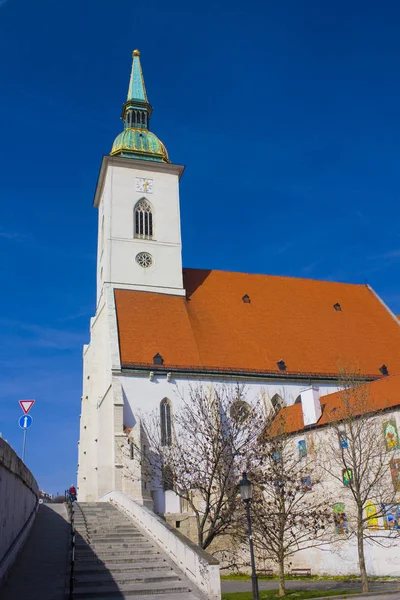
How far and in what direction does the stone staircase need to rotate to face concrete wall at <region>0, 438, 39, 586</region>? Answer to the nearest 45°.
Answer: approximately 45° to its right

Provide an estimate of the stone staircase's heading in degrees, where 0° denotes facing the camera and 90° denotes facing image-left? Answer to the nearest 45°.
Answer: approximately 0°

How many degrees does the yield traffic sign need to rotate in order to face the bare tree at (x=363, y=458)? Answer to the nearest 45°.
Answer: approximately 90° to its left

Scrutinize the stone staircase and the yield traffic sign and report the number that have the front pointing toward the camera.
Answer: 2

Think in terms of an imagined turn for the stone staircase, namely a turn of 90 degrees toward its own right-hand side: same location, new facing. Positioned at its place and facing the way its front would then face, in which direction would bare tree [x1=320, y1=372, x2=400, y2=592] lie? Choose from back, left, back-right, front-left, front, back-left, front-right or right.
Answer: back-right

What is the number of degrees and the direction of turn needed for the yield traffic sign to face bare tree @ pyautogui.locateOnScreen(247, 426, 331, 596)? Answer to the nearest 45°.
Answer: approximately 90° to its left

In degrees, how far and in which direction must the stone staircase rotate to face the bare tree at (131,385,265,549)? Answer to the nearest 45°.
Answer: approximately 180°
